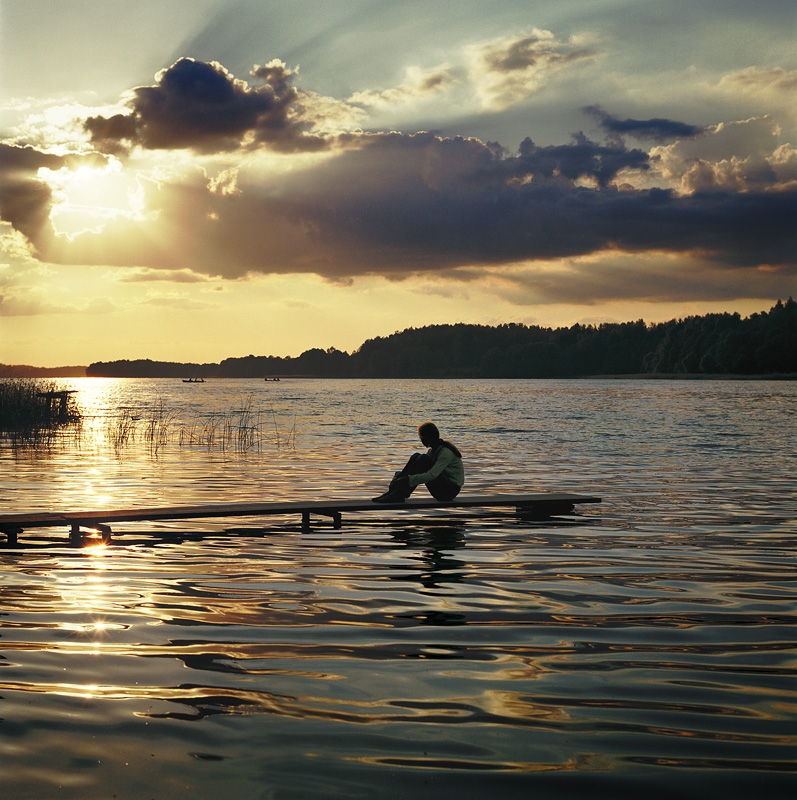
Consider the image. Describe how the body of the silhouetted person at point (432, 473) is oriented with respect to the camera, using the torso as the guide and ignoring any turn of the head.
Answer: to the viewer's left

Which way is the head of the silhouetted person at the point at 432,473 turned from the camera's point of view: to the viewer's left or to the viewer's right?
to the viewer's left
